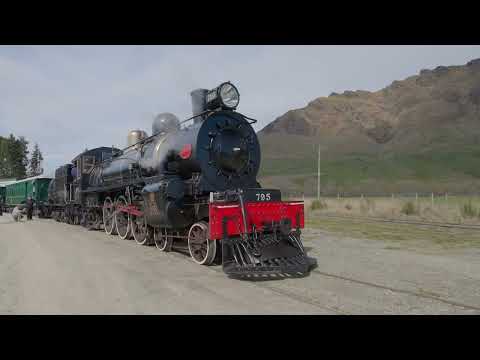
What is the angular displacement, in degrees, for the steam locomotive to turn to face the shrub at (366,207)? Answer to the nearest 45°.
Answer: approximately 90° to its left

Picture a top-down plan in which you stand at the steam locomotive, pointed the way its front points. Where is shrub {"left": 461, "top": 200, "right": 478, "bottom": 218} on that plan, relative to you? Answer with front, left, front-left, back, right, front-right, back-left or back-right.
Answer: left

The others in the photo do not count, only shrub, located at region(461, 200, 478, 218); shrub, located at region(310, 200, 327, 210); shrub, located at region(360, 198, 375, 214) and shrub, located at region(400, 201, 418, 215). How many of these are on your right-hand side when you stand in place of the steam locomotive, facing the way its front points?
0

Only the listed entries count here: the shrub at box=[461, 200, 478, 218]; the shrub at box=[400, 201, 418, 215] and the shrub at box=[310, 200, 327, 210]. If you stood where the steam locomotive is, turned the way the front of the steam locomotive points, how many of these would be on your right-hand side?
0

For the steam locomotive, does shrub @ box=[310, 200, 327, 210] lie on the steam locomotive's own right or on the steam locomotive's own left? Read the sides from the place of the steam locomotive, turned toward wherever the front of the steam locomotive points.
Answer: on the steam locomotive's own left

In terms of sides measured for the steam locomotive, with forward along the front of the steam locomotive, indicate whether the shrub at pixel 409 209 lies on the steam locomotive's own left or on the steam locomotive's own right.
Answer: on the steam locomotive's own left

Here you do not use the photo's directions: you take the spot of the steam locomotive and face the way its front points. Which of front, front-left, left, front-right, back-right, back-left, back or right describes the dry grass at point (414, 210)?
left

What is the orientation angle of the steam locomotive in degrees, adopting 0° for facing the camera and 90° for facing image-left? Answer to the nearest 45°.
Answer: approximately 315°

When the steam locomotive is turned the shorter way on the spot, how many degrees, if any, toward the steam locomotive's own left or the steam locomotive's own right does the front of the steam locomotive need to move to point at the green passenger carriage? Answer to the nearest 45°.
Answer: approximately 180°
